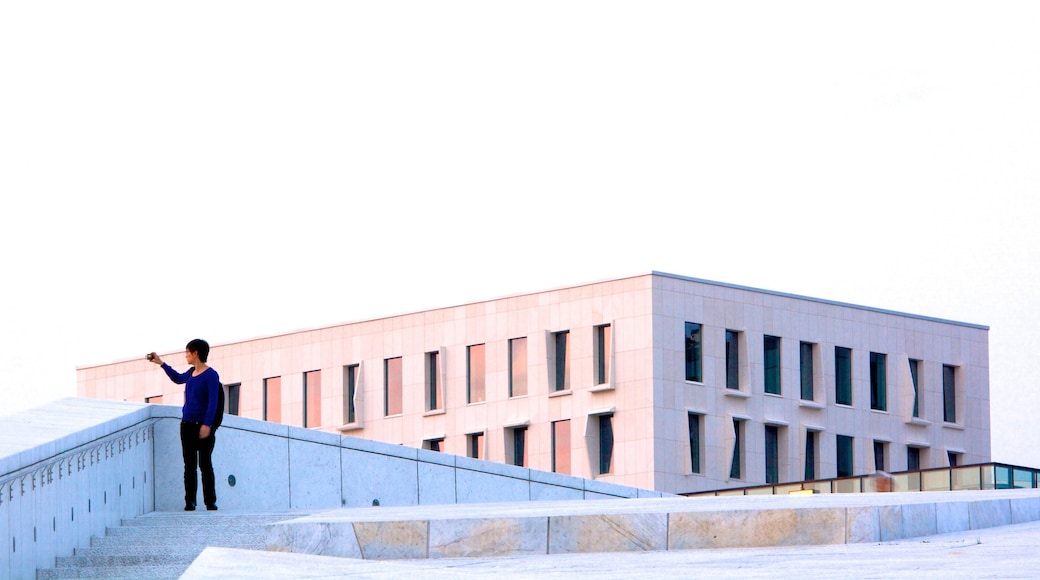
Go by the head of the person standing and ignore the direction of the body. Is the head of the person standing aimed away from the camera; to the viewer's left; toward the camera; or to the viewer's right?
to the viewer's left

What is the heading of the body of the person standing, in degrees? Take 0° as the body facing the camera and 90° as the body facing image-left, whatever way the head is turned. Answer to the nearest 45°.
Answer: approximately 45°
